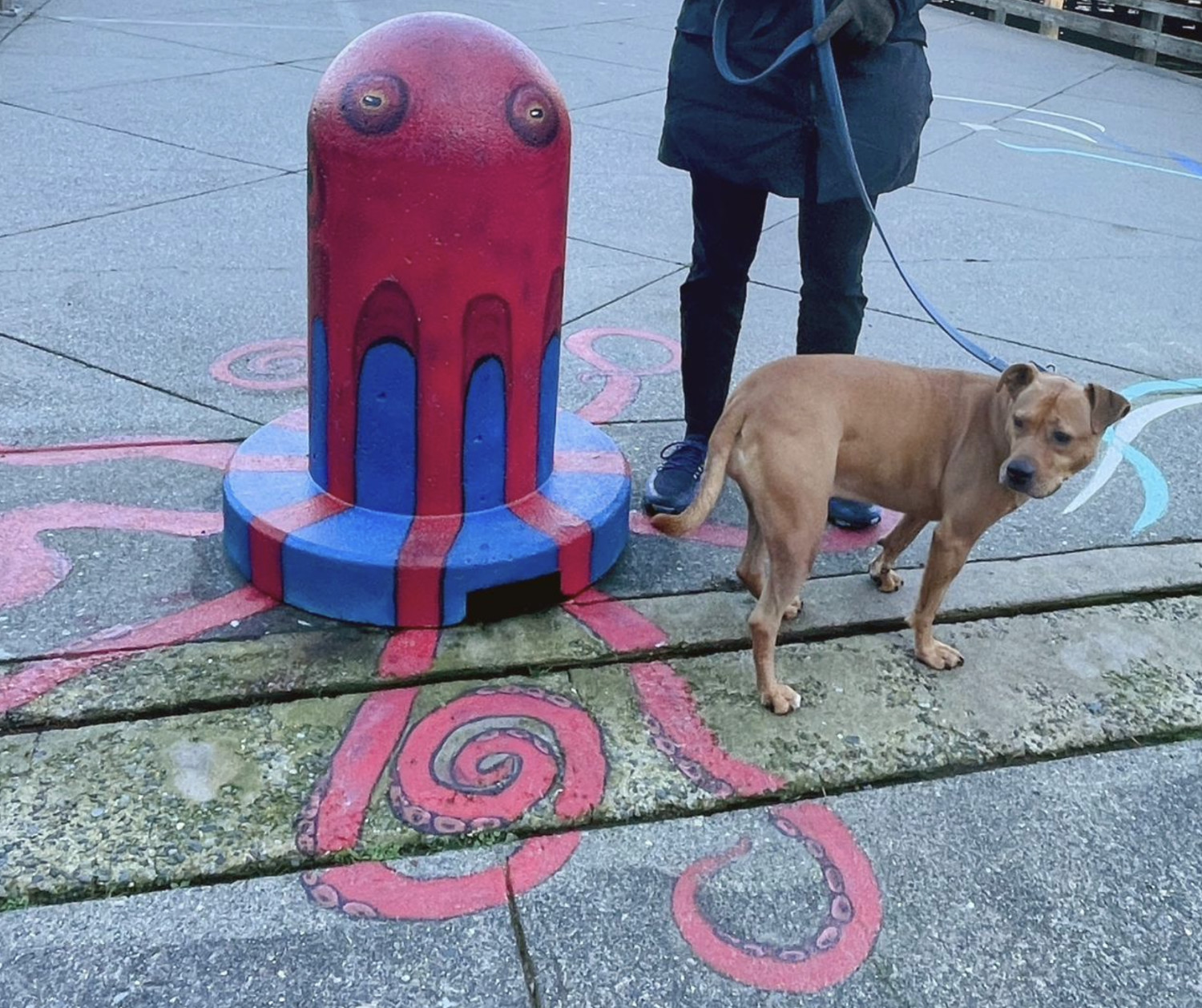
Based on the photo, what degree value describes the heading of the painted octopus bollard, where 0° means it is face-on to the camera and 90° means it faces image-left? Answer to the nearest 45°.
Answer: approximately 0°

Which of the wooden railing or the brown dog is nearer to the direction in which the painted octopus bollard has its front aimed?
the brown dog

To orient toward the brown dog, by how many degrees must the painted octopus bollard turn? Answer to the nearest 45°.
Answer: approximately 90° to its left

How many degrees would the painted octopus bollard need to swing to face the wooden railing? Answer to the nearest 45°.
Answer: approximately 135° to its left
